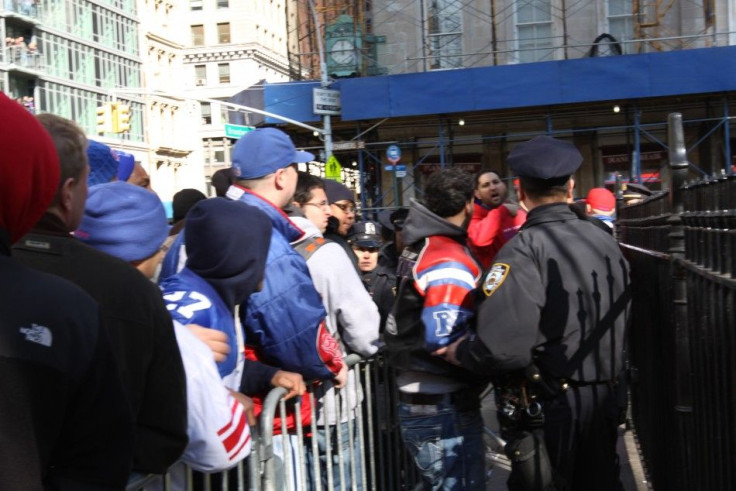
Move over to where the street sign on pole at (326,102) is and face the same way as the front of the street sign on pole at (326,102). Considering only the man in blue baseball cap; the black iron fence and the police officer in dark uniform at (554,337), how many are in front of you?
3

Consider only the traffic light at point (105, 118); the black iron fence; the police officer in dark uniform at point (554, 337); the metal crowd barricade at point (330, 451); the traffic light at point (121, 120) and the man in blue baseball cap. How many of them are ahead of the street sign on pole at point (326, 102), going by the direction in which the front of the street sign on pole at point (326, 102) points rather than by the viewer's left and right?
4

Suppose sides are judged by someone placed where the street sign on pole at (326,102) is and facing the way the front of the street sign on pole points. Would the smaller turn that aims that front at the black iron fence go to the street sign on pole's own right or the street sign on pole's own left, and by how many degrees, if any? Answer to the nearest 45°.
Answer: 0° — it already faces it

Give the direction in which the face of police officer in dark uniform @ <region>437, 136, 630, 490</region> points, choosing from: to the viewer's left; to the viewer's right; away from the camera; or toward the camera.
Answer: away from the camera

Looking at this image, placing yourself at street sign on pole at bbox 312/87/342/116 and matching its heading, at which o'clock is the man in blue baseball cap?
The man in blue baseball cap is roughly at 12 o'clock from the street sign on pole.

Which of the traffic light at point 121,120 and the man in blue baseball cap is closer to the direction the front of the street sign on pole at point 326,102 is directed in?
the man in blue baseball cap

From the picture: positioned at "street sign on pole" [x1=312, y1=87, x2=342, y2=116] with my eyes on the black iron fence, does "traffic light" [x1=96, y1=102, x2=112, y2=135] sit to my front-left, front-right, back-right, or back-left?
back-right

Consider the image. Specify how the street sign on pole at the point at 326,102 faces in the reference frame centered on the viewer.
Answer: facing the viewer

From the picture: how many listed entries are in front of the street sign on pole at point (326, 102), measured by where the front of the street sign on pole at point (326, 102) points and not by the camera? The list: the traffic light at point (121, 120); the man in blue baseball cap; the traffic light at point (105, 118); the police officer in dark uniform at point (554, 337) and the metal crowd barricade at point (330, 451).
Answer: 3

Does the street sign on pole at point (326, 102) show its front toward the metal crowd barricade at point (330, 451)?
yes

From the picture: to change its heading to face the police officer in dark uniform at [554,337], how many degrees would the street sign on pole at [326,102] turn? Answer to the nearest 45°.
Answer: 0° — it already faces them

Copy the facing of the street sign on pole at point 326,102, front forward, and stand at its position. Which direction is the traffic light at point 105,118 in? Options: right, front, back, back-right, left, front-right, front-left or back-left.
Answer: back-right
